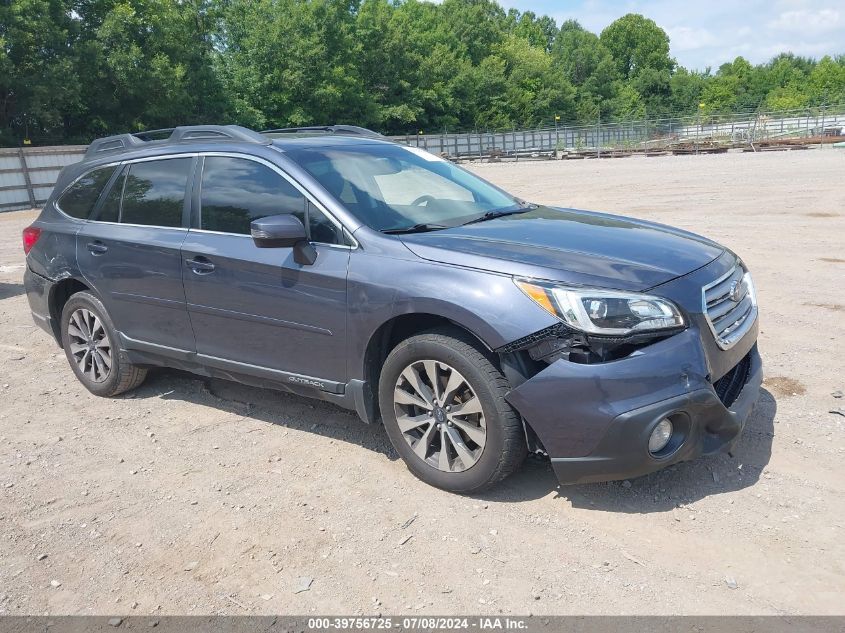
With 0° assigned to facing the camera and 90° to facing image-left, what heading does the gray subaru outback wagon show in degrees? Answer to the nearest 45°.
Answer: approximately 315°

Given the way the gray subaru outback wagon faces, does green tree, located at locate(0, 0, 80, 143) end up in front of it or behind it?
behind

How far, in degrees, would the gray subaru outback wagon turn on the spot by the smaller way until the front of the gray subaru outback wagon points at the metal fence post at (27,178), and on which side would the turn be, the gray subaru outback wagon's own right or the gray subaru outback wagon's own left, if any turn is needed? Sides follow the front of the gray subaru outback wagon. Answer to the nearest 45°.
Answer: approximately 180°
